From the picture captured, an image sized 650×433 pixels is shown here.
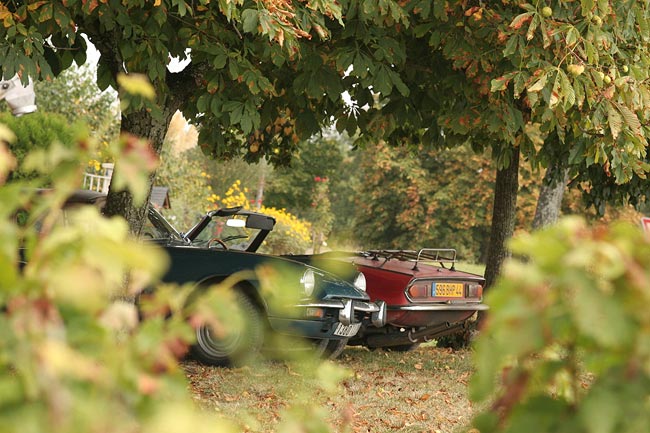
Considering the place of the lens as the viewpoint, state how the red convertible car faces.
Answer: facing away from the viewer and to the left of the viewer

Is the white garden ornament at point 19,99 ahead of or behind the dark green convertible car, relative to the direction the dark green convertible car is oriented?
behind

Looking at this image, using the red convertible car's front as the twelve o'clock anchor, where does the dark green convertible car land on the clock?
The dark green convertible car is roughly at 9 o'clock from the red convertible car.

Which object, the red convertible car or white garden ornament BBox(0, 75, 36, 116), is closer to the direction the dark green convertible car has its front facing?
the red convertible car

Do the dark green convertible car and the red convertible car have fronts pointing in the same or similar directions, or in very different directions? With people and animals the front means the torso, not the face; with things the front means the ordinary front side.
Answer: very different directions

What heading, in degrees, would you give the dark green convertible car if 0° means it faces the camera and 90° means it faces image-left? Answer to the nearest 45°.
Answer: approximately 315°

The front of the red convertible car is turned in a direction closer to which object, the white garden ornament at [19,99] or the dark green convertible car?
the white garden ornament

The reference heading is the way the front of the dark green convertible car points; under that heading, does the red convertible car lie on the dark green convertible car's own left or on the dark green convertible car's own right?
on the dark green convertible car's own left
